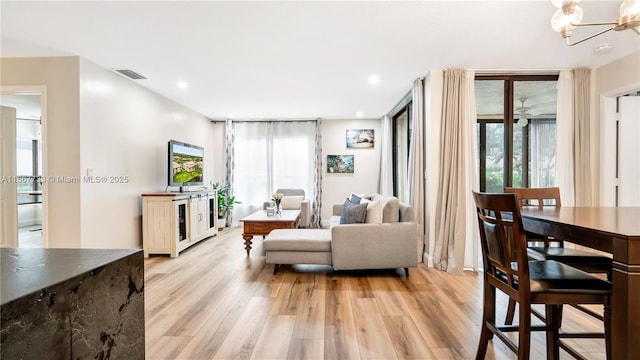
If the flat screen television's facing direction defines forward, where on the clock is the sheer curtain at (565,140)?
The sheer curtain is roughly at 12 o'clock from the flat screen television.

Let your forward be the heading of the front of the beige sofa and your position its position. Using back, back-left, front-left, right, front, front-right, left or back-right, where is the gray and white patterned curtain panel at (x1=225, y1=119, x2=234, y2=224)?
front-right

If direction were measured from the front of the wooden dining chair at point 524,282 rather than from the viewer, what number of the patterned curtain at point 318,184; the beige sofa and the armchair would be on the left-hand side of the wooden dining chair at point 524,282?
3

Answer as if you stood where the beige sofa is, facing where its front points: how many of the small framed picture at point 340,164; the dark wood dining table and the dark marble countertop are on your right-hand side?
1

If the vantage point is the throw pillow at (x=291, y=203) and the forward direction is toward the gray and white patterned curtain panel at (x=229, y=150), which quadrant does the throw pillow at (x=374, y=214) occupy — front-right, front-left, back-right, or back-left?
back-left

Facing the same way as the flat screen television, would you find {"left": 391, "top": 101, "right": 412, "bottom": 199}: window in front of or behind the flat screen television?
in front

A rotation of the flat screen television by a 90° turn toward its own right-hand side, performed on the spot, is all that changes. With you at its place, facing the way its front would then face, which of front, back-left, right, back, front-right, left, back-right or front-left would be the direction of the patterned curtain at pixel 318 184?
back-left

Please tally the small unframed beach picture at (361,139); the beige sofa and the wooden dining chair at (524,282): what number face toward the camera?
1

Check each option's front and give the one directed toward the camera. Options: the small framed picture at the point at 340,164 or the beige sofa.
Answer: the small framed picture

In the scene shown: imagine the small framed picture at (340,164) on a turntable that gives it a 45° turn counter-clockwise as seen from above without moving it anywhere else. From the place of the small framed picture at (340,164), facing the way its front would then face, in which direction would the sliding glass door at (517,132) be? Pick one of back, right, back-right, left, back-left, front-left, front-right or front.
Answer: front

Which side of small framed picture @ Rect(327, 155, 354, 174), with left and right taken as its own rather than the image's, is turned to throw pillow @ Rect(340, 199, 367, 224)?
front

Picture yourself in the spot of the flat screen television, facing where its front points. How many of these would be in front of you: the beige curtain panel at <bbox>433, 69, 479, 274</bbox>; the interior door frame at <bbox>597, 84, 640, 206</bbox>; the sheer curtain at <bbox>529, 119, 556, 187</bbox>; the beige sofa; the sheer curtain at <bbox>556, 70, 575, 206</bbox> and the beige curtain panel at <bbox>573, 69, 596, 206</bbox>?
6

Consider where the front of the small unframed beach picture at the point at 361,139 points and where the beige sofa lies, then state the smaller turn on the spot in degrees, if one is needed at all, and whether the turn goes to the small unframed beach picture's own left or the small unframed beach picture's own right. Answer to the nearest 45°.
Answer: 0° — it already faces it

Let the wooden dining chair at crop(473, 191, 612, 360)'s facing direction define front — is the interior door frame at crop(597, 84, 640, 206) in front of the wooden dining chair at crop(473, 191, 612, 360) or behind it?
in front

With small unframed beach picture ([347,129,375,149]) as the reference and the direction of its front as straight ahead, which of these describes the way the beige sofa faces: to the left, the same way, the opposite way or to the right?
to the right

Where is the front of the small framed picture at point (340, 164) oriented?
toward the camera

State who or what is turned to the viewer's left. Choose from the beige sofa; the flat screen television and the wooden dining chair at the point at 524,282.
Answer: the beige sofa

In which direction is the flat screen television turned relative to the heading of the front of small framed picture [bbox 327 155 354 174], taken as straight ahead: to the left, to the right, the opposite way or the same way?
to the left

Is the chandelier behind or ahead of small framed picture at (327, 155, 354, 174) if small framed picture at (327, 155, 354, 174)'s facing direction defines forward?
ahead

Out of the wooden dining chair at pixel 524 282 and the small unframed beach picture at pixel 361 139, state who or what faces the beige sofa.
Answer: the small unframed beach picture

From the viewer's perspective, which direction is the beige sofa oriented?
to the viewer's left
